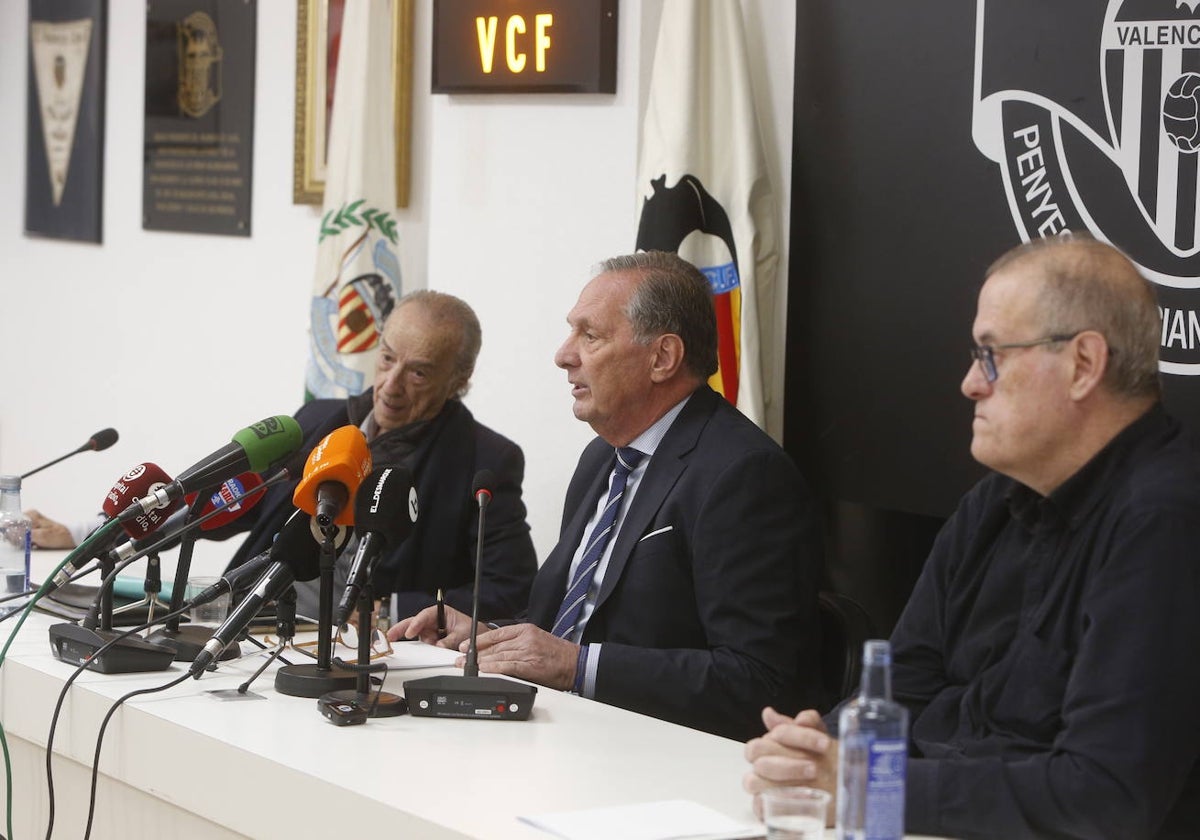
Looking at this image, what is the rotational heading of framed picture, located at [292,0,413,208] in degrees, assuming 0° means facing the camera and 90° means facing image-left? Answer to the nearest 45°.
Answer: approximately 0°

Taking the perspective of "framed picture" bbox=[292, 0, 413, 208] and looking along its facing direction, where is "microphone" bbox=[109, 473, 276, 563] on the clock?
The microphone is roughly at 12 o'clock from the framed picture.

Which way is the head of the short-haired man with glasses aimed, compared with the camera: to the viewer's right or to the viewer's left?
to the viewer's left

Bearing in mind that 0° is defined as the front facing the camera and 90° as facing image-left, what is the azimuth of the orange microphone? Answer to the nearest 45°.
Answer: approximately 225°

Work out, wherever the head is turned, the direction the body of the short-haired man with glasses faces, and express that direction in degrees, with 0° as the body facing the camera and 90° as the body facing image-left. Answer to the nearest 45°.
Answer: approximately 45°

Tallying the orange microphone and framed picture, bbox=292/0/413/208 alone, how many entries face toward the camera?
1

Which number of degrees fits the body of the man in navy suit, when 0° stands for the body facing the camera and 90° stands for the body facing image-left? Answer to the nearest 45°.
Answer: approximately 45°

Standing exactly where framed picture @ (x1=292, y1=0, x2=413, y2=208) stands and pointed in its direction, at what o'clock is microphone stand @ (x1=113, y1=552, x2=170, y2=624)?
The microphone stand is roughly at 12 o'clock from the framed picture.

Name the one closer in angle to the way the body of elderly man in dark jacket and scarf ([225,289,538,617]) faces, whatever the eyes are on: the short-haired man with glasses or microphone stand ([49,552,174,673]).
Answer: the microphone stand

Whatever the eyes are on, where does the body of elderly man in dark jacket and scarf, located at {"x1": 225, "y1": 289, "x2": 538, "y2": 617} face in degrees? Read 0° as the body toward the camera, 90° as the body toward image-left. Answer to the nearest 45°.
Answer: approximately 45°
